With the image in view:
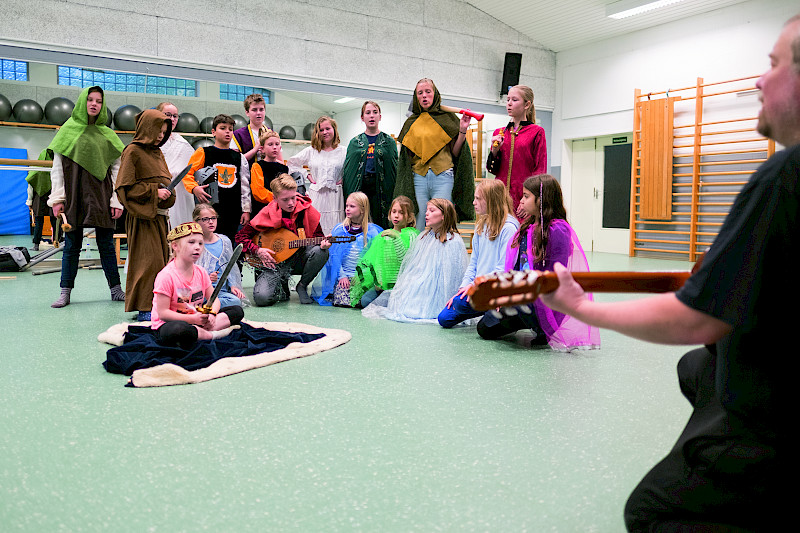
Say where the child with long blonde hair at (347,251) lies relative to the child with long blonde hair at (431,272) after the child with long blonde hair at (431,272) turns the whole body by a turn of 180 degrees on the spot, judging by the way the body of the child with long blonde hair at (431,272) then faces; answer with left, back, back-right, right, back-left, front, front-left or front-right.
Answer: left

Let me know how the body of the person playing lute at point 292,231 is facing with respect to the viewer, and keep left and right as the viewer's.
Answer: facing the viewer

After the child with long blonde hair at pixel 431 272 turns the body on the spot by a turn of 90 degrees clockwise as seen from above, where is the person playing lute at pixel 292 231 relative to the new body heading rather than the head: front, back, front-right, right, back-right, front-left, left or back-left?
front

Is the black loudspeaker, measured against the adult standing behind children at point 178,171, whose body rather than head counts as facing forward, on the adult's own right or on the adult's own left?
on the adult's own left

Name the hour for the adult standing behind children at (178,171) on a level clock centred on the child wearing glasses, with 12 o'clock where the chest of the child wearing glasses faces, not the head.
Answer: The adult standing behind children is roughly at 7 o'clock from the child wearing glasses.

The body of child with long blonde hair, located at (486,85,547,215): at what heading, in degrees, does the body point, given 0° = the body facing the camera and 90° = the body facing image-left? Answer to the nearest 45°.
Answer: approximately 45°

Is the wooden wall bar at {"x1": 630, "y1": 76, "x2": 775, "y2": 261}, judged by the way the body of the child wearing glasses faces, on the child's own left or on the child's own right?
on the child's own left

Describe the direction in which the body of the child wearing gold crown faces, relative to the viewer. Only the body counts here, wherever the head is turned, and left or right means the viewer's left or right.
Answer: facing the viewer and to the right of the viewer

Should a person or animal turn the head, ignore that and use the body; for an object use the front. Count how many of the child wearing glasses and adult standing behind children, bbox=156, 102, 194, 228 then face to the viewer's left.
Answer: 0
